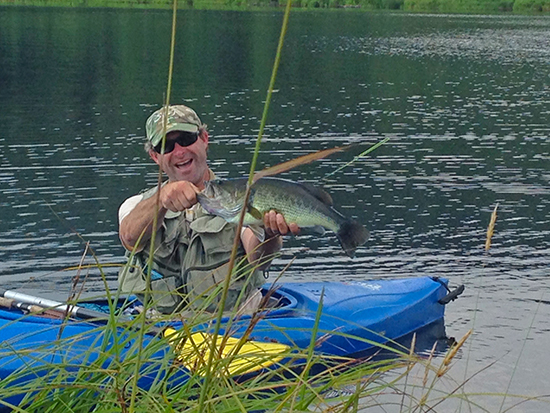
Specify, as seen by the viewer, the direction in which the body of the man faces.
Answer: toward the camera

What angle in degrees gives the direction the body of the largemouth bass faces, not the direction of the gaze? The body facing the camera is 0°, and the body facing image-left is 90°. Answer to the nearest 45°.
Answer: approximately 90°
